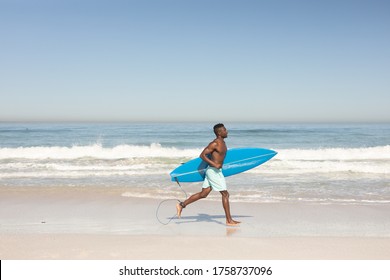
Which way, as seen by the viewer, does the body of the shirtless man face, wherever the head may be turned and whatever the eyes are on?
to the viewer's right
